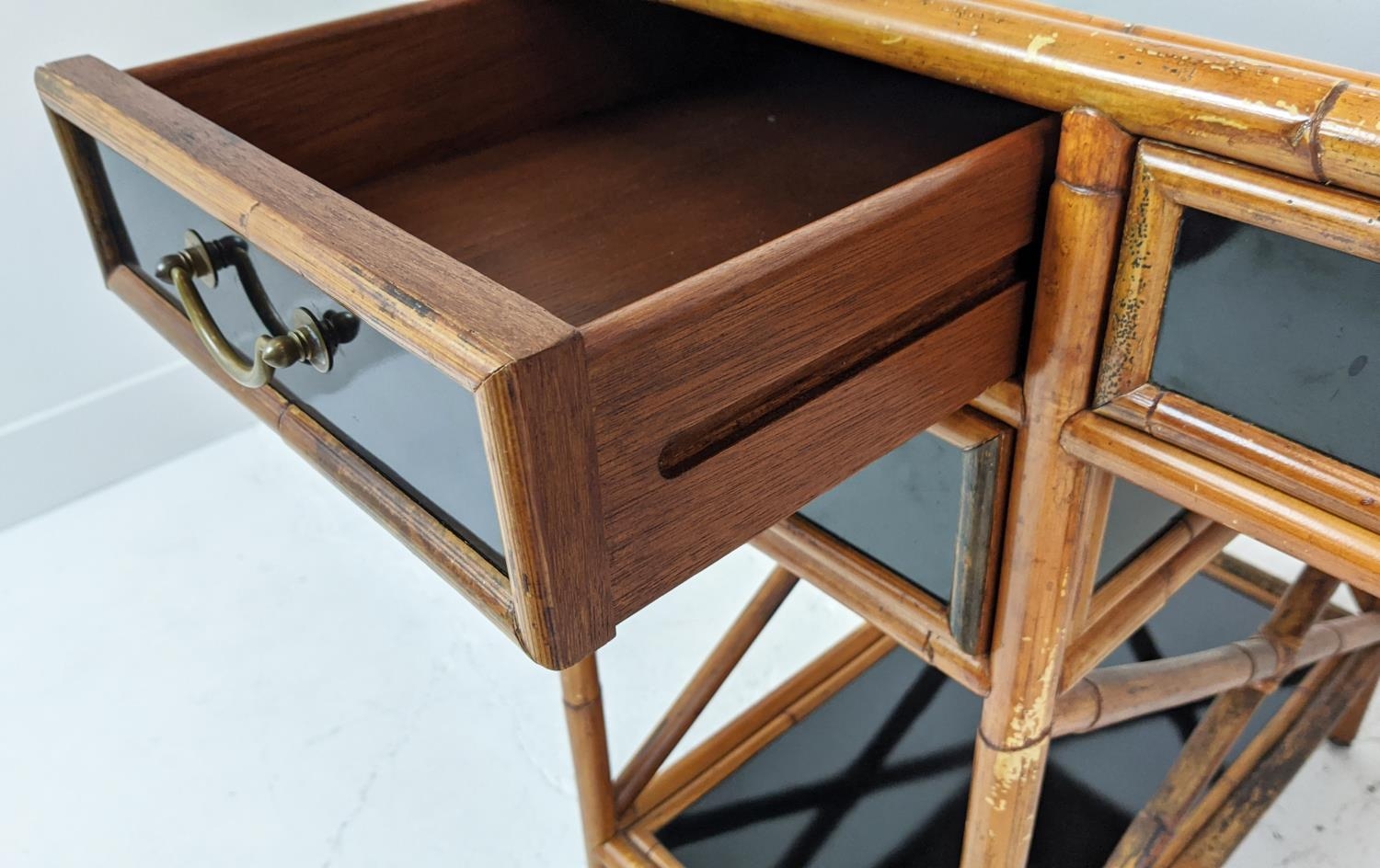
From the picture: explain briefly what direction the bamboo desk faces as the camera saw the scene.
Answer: facing the viewer and to the left of the viewer
